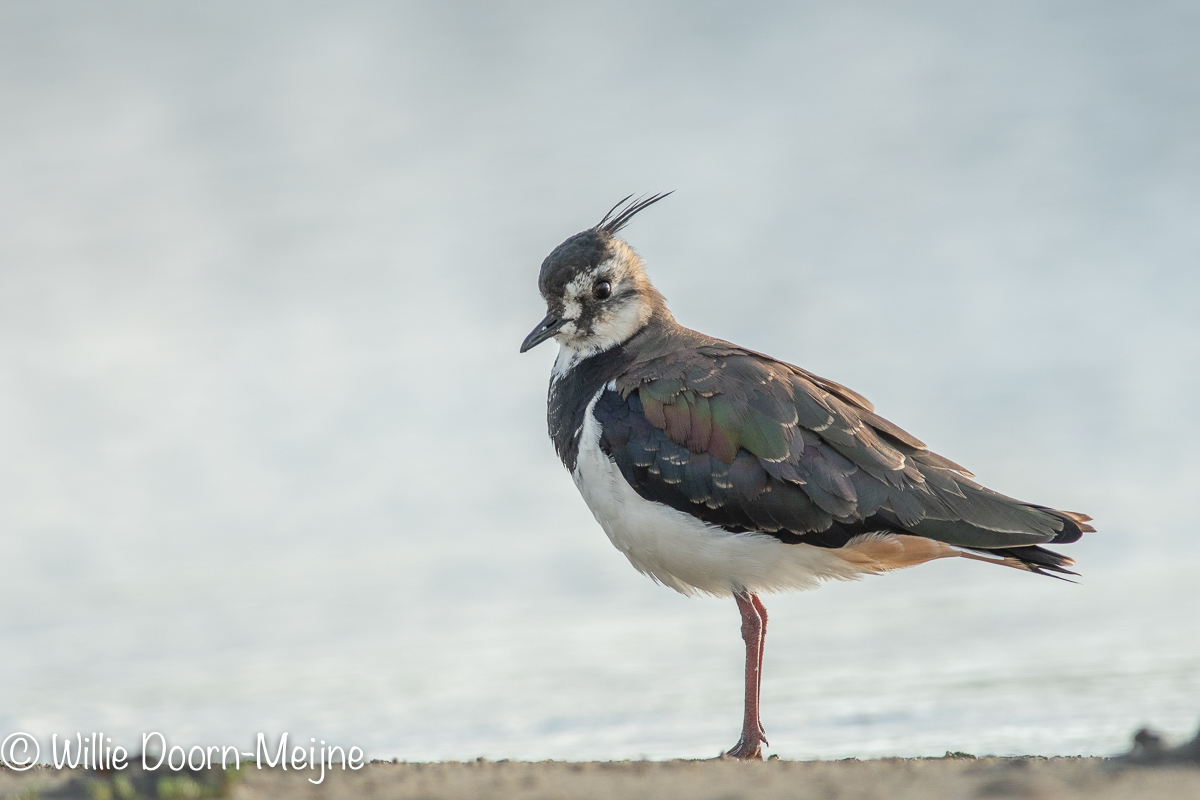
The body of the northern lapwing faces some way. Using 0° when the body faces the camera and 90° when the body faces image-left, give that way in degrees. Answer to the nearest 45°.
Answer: approximately 90°
